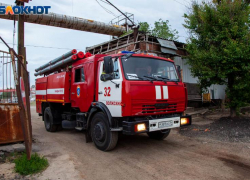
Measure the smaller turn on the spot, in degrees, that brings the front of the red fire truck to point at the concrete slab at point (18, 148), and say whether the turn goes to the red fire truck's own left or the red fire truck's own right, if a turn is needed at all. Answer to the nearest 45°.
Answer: approximately 135° to the red fire truck's own right

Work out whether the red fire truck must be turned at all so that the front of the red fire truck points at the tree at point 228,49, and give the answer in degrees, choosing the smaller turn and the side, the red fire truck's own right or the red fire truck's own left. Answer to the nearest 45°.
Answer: approximately 90° to the red fire truck's own left

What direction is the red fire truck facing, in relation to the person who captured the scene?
facing the viewer and to the right of the viewer

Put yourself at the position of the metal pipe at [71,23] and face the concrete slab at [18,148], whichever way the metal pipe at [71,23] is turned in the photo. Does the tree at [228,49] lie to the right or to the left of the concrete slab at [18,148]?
left

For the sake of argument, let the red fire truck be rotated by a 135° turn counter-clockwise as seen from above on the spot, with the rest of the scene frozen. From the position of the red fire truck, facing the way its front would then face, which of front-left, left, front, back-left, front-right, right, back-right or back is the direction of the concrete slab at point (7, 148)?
left

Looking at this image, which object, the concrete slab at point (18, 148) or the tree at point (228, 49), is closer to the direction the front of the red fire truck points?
the tree
